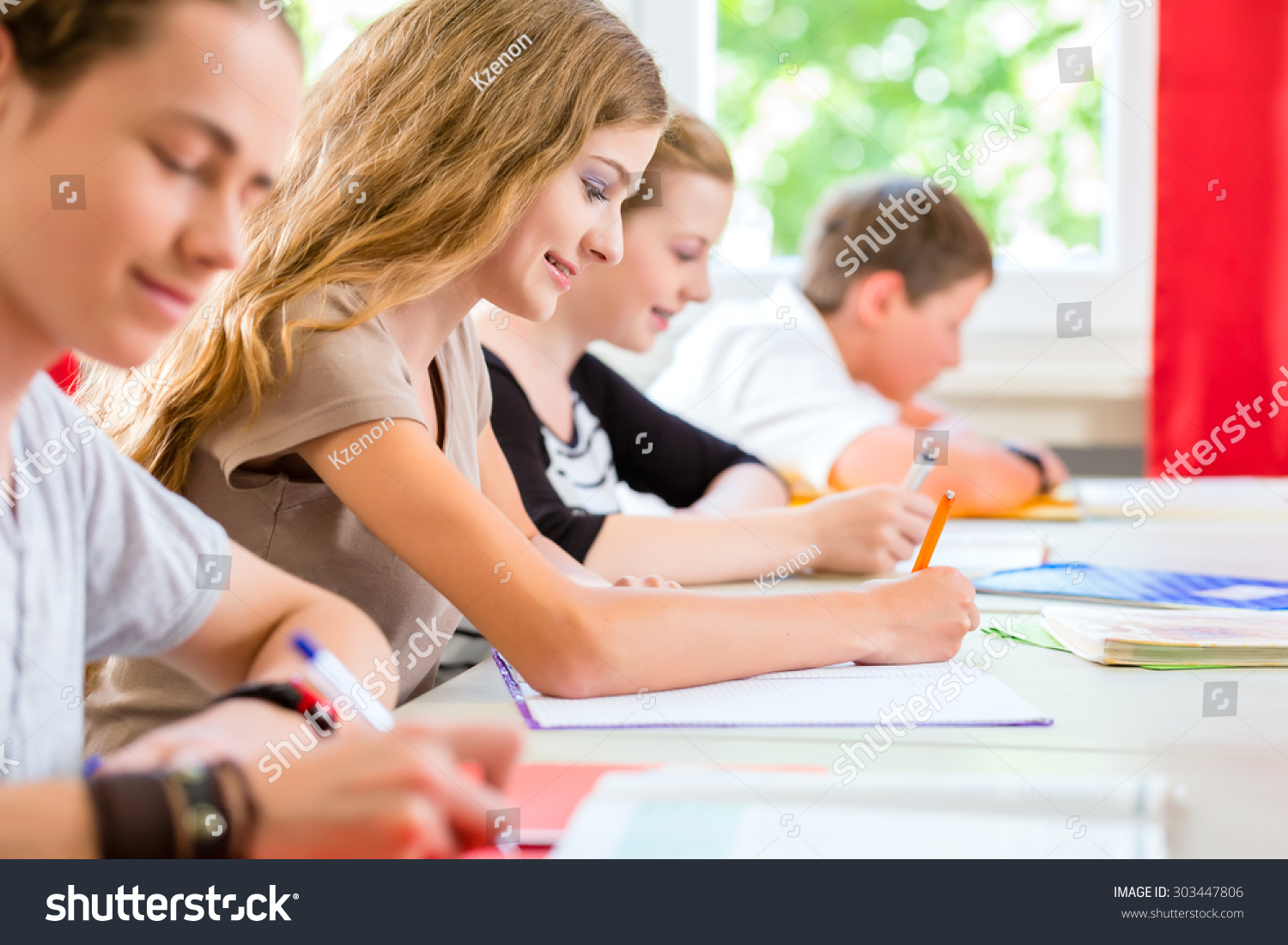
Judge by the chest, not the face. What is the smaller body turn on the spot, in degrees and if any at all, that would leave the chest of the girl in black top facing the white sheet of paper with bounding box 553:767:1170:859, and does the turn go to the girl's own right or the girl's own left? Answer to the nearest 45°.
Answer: approximately 45° to the girl's own right

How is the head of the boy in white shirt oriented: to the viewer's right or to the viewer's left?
to the viewer's right

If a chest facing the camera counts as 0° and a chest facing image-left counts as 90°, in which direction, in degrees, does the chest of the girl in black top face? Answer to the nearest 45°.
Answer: approximately 315°

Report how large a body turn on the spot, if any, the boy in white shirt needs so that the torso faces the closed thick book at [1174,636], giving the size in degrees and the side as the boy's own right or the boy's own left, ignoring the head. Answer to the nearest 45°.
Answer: approximately 90° to the boy's own right

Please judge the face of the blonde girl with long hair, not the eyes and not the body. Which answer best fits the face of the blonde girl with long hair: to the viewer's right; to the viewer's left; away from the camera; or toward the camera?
to the viewer's right

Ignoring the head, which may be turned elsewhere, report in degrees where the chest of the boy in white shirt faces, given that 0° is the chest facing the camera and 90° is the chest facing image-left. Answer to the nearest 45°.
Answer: approximately 270°

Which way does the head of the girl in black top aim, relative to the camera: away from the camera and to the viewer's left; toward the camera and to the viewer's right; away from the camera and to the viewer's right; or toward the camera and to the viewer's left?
toward the camera and to the viewer's right

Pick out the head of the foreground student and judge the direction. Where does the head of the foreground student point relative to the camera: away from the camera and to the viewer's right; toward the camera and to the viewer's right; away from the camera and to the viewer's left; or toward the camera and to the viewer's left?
toward the camera and to the viewer's right

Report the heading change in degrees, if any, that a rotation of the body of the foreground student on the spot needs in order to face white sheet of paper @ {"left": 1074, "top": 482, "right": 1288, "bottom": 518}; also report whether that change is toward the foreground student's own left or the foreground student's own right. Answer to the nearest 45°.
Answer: approximately 90° to the foreground student's own left

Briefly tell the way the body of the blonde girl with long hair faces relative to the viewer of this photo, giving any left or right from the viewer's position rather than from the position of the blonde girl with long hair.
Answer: facing to the right of the viewer

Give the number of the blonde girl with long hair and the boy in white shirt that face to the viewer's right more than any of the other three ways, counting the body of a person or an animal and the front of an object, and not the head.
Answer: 2
